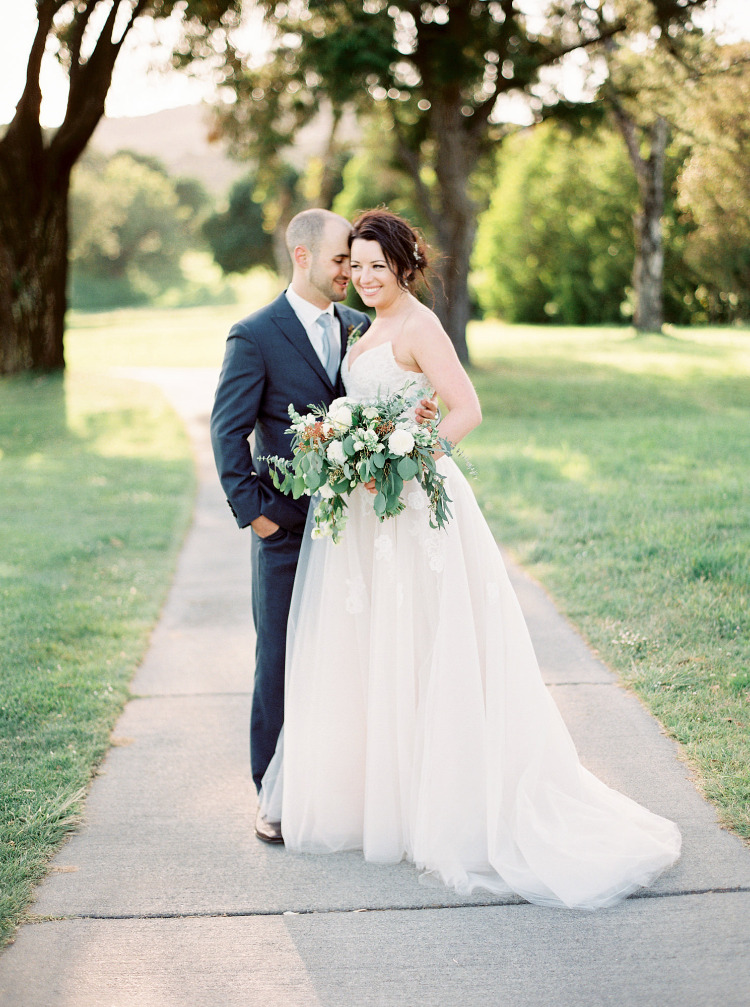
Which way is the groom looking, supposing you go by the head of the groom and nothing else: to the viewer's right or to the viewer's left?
to the viewer's right

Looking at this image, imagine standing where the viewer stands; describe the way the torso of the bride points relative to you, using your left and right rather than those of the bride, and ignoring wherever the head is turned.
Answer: facing the viewer and to the left of the viewer

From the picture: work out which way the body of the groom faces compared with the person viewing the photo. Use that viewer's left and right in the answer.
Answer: facing the viewer and to the right of the viewer

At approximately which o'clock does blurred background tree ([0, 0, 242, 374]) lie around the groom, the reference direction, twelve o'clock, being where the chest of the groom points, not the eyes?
The blurred background tree is roughly at 7 o'clock from the groom.

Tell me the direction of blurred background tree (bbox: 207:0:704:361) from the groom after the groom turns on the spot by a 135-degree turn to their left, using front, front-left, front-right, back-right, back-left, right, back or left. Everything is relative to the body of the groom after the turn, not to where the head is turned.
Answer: front

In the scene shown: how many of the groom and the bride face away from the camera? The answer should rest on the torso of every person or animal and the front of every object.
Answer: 0
